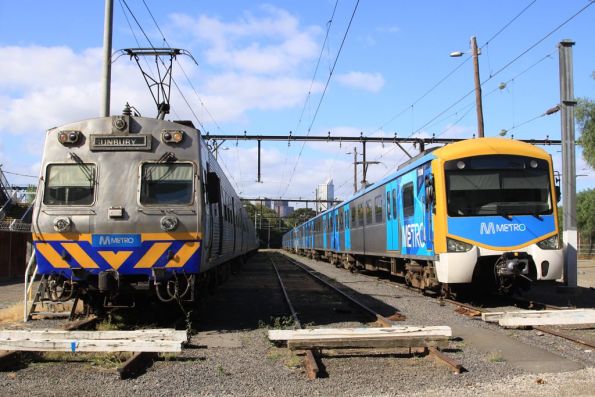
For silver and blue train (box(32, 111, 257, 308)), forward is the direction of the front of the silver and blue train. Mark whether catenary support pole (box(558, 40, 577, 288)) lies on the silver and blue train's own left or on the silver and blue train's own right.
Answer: on the silver and blue train's own left

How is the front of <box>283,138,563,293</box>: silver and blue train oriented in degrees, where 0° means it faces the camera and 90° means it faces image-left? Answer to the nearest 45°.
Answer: approximately 315°

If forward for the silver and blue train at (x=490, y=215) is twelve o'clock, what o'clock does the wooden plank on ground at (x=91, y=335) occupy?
The wooden plank on ground is roughly at 1 o'clock from the silver and blue train.

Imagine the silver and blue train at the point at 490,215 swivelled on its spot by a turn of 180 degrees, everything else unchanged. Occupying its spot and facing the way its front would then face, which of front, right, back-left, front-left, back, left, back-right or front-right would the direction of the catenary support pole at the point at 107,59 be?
front-left

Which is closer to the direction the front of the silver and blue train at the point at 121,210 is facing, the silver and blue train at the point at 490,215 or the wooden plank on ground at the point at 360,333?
the wooden plank on ground

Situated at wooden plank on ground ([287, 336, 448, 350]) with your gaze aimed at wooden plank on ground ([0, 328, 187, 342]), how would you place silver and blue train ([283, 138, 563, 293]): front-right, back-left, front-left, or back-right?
back-right

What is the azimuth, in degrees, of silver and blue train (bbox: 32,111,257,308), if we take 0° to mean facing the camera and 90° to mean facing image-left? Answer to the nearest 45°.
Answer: approximately 0°

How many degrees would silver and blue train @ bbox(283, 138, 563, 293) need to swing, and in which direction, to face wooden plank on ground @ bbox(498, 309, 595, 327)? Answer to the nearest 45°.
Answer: approximately 45° to its right

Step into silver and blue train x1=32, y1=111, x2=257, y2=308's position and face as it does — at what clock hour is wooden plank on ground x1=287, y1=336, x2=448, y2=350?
The wooden plank on ground is roughly at 10 o'clock from the silver and blue train.

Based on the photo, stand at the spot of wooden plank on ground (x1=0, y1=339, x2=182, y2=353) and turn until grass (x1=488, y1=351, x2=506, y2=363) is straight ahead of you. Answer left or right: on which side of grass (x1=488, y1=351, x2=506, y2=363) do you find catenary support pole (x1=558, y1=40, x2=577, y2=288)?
left

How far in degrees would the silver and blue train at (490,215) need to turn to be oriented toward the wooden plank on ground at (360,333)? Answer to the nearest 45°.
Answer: approximately 90° to its right

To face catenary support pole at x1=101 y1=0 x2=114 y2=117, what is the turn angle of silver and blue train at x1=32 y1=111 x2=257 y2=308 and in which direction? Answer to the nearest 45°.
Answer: approximately 180°

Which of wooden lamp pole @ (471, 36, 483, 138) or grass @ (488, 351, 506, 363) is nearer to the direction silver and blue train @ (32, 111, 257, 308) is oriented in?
the grass

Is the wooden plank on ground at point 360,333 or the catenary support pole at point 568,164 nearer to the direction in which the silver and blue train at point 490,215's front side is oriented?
the wooden plank on ground

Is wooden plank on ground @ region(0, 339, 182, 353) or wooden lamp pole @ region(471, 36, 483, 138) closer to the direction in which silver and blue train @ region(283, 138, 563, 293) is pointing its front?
the wooden plank on ground

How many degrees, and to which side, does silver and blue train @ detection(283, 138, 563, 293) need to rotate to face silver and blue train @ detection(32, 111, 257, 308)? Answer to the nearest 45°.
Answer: approximately 90° to its right

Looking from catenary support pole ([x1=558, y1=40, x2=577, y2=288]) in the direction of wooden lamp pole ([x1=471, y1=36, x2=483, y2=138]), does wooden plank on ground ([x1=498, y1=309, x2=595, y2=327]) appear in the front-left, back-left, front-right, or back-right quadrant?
back-left

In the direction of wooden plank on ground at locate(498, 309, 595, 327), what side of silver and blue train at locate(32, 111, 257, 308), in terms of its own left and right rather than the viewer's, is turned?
left
